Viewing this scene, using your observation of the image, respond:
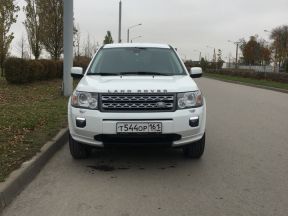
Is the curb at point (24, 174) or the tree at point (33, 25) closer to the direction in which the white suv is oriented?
the curb

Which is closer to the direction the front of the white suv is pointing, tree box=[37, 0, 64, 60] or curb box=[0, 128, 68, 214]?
the curb

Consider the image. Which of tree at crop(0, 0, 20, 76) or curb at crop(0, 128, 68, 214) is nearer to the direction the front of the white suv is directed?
the curb

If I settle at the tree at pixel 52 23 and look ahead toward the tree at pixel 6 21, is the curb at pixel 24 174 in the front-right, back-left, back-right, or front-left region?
front-left

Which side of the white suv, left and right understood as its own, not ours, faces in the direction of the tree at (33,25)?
back

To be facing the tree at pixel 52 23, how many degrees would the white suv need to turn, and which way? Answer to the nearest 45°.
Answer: approximately 180°

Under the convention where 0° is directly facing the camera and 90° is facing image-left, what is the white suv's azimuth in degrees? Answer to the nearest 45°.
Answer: approximately 0°
